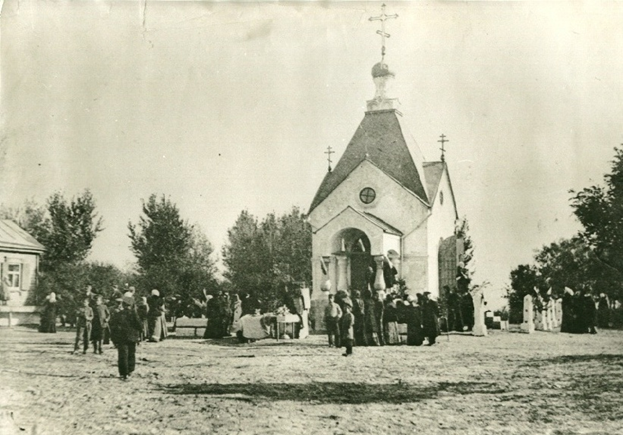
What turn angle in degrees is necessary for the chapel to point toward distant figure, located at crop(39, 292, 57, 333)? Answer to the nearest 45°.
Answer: approximately 45° to its right

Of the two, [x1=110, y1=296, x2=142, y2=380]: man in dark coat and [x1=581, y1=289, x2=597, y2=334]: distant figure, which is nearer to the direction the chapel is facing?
the man in dark coat

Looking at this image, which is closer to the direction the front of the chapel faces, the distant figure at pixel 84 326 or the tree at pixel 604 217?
the distant figure

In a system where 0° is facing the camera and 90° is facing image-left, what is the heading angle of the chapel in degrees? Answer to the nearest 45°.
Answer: approximately 45°

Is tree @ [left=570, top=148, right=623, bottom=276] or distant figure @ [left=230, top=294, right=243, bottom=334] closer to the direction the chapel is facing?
the distant figure

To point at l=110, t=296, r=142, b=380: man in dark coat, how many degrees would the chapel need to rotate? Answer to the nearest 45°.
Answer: approximately 45° to its right
